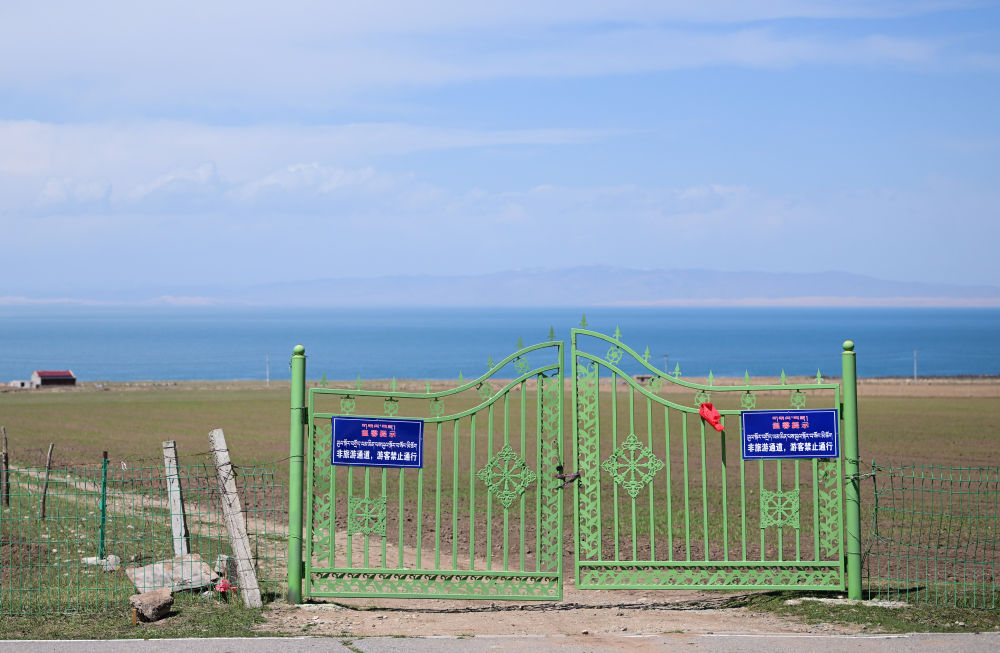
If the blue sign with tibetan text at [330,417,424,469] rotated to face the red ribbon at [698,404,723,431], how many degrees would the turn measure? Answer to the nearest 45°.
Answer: approximately 90° to its left

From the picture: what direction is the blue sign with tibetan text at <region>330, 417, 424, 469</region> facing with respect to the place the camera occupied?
facing the viewer

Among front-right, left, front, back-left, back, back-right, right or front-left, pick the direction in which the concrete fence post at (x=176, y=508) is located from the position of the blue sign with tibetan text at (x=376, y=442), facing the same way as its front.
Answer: back-right

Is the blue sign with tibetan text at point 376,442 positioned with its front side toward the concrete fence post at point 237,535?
no

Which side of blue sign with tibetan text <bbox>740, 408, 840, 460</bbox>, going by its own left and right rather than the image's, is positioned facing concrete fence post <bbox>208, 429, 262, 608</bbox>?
right

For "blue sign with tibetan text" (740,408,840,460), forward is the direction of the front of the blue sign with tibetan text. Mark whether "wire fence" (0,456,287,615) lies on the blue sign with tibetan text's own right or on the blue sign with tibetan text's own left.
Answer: on the blue sign with tibetan text's own right

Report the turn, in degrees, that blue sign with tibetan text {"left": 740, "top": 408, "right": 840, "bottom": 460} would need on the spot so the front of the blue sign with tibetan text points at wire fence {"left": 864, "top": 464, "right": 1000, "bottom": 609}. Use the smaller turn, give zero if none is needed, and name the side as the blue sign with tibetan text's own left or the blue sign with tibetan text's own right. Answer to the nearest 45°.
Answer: approximately 135° to the blue sign with tibetan text's own left

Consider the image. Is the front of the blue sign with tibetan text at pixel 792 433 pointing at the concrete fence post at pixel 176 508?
no

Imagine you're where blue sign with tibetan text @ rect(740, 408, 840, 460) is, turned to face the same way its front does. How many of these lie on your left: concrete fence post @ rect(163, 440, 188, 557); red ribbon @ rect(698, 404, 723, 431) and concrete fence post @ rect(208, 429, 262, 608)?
0

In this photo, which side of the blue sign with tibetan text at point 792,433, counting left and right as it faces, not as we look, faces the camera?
front

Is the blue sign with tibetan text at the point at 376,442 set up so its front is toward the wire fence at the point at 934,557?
no
